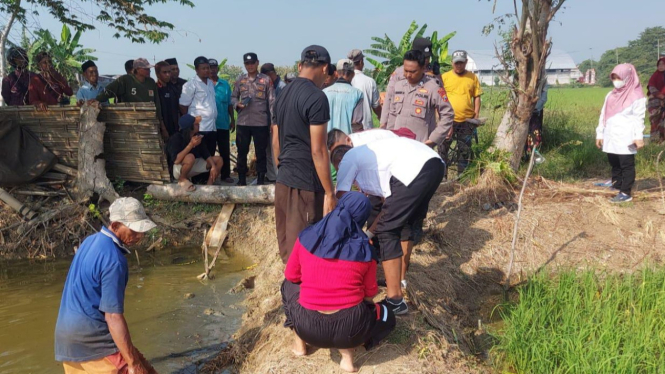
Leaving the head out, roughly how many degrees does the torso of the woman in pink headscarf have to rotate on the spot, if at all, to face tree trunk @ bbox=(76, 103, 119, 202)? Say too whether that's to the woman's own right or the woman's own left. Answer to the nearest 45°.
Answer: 0° — they already face it

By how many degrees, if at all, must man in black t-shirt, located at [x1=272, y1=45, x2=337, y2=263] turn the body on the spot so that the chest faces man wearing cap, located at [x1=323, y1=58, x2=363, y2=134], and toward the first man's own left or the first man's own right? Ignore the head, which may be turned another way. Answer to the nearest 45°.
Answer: approximately 45° to the first man's own left

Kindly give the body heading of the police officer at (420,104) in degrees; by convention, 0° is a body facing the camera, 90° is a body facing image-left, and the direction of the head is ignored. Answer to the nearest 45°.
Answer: approximately 45°

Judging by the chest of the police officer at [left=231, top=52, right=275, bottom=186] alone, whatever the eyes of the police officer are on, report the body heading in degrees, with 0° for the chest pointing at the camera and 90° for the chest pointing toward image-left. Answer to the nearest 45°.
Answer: approximately 0°

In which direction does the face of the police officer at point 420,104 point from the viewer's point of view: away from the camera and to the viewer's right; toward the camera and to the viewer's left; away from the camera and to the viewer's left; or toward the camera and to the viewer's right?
toward the camera and to the viewer's left

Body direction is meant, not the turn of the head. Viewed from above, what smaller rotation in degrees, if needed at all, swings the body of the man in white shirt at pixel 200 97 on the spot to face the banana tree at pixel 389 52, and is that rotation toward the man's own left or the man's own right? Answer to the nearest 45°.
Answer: approximately 90° to the man's own left

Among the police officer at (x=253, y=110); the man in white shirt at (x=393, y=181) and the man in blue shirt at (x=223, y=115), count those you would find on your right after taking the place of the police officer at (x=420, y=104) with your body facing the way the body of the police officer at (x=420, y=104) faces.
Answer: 2

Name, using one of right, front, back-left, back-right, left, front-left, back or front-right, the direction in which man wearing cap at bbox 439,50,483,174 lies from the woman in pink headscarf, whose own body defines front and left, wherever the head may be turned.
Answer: front-right

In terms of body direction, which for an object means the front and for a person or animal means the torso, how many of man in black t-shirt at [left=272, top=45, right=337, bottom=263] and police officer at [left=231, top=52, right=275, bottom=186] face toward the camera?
1

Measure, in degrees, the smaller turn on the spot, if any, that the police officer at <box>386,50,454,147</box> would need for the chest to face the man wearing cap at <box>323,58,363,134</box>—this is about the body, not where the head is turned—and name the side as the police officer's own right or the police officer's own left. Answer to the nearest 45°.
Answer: approximately 45° to the police officer's own right
